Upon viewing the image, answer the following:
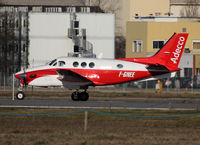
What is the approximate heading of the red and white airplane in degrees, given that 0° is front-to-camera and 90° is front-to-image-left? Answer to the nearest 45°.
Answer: approximately 90°
